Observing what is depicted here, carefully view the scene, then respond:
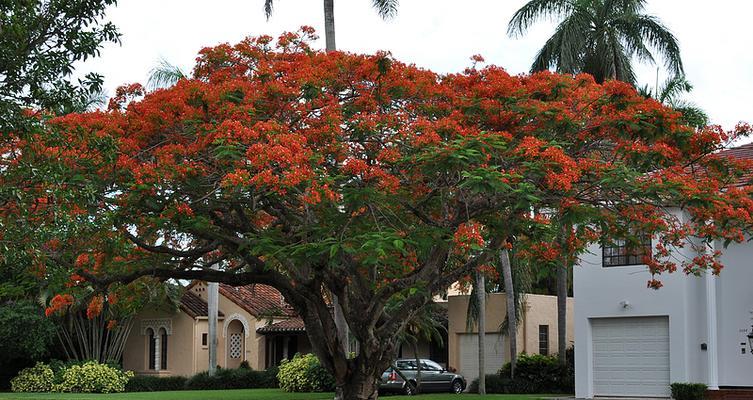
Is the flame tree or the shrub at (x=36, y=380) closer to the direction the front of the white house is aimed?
the flame tree

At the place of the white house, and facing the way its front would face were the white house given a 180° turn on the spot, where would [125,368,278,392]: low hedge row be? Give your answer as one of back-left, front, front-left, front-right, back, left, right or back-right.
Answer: front-left

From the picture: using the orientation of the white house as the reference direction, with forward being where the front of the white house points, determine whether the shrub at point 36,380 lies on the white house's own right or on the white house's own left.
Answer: on the white house's own right

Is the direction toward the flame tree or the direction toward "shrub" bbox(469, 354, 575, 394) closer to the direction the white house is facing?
the flame tree

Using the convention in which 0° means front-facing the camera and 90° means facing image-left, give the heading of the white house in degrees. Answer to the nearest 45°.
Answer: approximately 0°

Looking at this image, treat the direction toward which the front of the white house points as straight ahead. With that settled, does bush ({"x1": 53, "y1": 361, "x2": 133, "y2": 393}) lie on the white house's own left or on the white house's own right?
on the white house's own right

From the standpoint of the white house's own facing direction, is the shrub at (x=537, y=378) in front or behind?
behind

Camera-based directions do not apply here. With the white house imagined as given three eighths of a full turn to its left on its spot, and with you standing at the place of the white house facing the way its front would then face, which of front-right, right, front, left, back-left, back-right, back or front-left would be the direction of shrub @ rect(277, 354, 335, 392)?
left

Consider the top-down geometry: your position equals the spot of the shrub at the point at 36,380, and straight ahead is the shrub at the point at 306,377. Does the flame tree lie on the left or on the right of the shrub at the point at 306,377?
right

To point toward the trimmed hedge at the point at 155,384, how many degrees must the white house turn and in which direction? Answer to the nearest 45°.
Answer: approximately 135° to its right
